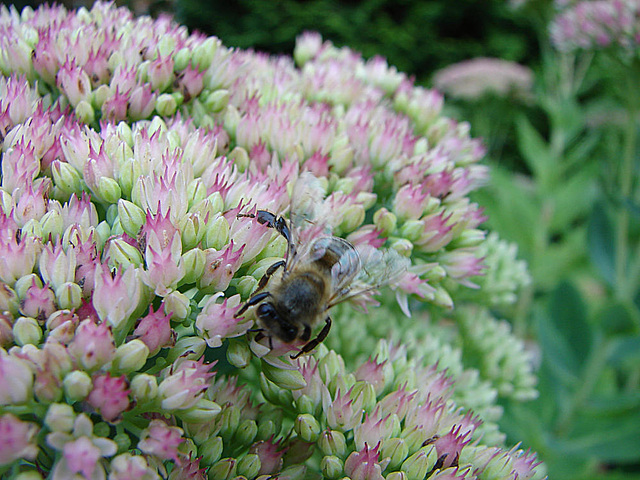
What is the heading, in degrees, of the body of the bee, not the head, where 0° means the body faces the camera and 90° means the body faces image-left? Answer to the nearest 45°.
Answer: approximately 45°

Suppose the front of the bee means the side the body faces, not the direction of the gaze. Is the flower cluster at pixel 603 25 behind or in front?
behind
